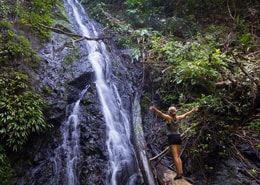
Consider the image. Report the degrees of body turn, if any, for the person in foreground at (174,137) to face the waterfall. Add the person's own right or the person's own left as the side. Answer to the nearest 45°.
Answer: approximately 45° to the person's own left

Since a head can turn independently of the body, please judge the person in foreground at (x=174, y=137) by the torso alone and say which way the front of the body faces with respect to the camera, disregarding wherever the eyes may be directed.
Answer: away from the camera
